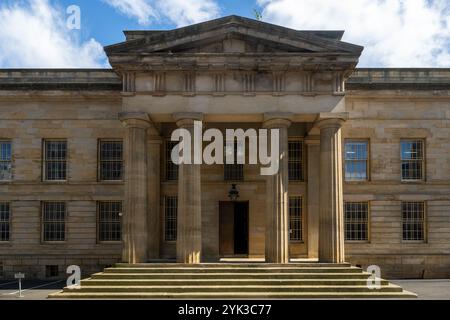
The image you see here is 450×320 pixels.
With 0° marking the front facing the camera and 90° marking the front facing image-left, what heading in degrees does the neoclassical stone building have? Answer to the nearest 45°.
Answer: approximately 0°
